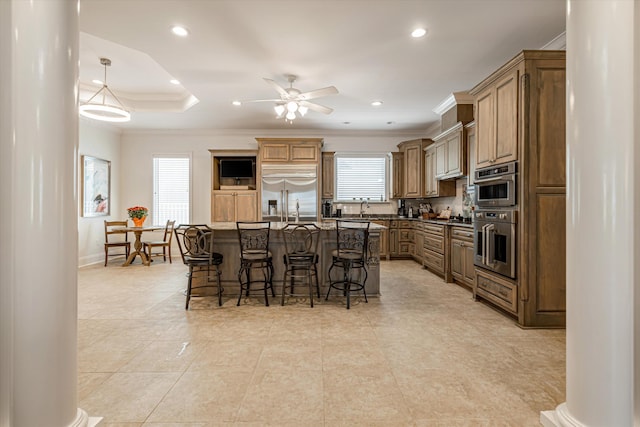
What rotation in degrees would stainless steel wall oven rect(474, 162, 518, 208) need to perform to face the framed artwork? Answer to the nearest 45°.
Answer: approximately 45° to its right

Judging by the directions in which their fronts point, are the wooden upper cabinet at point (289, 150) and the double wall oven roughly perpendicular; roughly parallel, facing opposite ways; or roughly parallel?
roughly perpendicular

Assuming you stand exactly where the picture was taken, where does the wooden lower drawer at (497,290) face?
facing the viewer and to the left of the viewer

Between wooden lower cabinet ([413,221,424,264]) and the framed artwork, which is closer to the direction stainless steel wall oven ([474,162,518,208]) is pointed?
the framed artwork

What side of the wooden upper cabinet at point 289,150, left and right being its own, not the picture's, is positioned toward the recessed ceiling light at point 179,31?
front

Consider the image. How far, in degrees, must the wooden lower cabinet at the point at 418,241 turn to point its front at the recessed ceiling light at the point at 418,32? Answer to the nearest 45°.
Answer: approximately 90° to its left

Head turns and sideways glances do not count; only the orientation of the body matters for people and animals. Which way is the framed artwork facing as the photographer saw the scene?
facing the viewer and to the right of the viewer

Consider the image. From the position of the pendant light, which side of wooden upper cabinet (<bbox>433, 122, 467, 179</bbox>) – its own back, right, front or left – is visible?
front

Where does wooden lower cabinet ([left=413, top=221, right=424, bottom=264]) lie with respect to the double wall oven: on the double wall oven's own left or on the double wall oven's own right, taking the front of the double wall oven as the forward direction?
on the double wall oven's own right

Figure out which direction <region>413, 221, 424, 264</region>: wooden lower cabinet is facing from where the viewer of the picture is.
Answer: facing to the left of the viewer

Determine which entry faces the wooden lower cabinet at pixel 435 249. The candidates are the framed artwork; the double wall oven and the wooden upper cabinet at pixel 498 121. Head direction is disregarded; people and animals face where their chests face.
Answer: the framed artwork

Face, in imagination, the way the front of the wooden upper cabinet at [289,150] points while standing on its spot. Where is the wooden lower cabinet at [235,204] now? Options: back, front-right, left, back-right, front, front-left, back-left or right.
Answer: right

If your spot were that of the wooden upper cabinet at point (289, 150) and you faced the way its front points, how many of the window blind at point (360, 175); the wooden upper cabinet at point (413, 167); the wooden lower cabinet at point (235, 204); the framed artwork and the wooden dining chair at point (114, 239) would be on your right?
3
